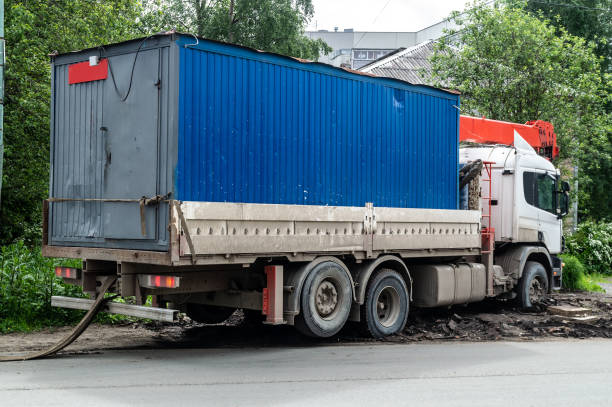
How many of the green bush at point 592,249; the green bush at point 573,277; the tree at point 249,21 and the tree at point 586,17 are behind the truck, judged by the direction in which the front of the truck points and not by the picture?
0

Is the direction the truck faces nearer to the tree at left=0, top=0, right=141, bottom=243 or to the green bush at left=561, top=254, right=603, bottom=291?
the green bush

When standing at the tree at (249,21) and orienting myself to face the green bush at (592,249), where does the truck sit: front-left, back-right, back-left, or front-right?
front-right

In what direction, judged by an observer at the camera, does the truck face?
facing away from the viewer and to the right of the viewer

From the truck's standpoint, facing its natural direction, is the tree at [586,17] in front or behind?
in front

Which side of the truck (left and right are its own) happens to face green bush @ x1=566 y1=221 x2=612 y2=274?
front

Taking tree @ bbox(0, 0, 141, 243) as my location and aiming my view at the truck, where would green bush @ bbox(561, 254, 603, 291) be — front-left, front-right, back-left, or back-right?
front-left

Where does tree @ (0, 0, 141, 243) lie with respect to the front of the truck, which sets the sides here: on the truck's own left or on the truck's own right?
on the truck's own left

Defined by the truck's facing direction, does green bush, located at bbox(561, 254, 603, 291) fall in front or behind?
in front

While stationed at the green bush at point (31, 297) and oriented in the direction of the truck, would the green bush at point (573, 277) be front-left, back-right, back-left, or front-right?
front-left

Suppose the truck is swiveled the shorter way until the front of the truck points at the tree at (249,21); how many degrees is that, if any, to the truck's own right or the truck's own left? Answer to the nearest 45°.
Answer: approximately 45° to the truck's own left

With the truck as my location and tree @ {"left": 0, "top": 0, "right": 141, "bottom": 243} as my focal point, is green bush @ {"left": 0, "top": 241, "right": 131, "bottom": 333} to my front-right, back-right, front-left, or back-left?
front-left

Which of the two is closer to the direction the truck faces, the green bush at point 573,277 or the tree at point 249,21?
the green bush
